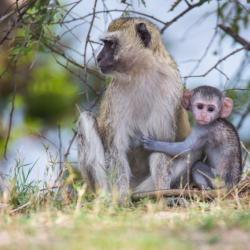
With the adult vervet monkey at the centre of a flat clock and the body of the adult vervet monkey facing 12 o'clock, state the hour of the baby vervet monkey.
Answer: The baby vervet monkey is roughly at 8 o'clock from the adult vervet monkey.
